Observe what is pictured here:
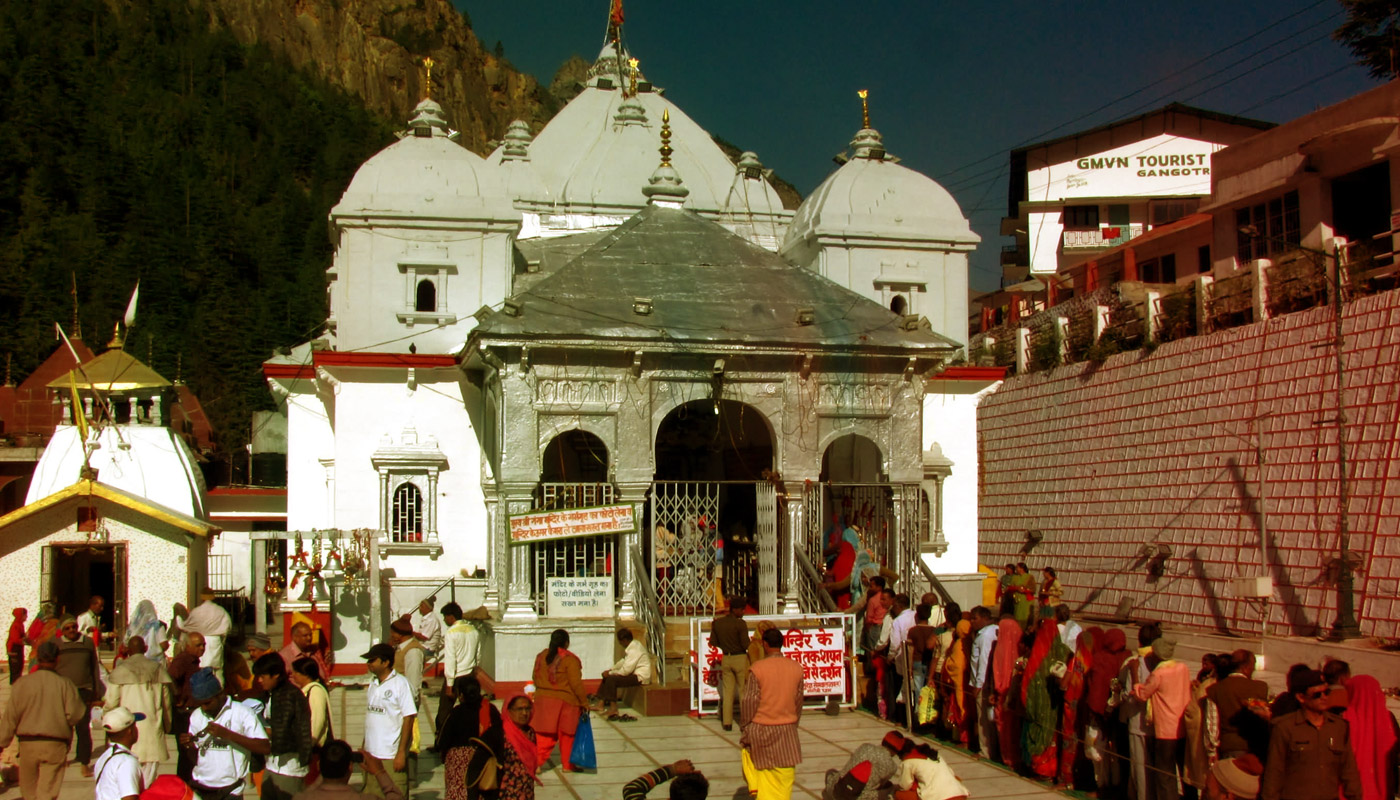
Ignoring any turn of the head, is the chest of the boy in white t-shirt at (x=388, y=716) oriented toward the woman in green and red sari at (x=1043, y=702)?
no

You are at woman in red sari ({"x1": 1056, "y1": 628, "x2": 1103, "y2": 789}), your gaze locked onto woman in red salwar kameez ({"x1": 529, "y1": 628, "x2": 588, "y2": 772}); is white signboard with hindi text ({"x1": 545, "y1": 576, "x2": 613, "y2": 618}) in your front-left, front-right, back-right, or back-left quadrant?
front-right

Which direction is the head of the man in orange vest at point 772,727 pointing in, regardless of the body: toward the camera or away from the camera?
away from the camera

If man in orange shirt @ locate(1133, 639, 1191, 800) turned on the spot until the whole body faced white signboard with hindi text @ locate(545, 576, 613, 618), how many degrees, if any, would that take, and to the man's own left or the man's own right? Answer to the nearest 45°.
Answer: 0° — they already face it

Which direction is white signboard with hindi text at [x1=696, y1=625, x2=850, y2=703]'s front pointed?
toward the camera

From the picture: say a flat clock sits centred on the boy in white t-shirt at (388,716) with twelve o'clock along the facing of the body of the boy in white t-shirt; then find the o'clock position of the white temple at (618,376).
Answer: The white temple is roughly at 5 o'clock from the boy in white t-shirt.

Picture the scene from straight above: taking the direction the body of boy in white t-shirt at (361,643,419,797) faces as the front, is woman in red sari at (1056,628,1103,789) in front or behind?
behind

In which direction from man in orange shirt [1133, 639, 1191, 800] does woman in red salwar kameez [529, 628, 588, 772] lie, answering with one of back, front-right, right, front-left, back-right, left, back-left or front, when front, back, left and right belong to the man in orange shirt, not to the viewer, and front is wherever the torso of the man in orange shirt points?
front-left

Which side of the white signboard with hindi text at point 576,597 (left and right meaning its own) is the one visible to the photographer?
front

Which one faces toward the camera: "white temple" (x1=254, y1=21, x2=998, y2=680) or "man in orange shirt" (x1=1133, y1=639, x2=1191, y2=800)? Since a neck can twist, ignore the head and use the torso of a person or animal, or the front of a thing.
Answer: the white temple

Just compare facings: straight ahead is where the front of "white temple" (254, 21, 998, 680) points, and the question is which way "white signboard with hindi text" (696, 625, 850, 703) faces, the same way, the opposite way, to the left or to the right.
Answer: the same way

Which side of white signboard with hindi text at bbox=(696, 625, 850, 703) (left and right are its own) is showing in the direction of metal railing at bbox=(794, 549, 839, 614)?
back

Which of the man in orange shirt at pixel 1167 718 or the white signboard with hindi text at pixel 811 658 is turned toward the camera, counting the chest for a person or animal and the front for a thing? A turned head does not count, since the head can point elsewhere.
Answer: the white signboard with hindi text

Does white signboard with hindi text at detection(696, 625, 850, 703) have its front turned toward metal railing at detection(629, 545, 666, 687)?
no
